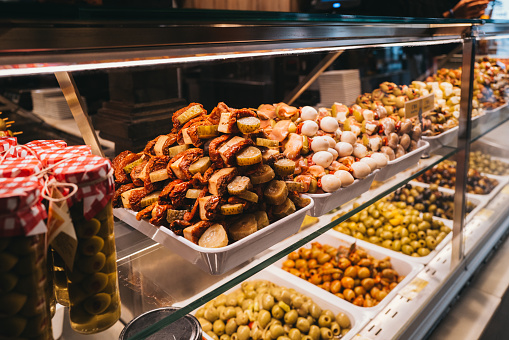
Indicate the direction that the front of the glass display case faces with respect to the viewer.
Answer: facing the viewer and to the right of the viewer

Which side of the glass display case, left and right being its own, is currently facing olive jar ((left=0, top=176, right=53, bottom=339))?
right

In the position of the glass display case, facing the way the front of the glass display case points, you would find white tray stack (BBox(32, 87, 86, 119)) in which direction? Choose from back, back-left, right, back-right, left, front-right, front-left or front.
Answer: back
